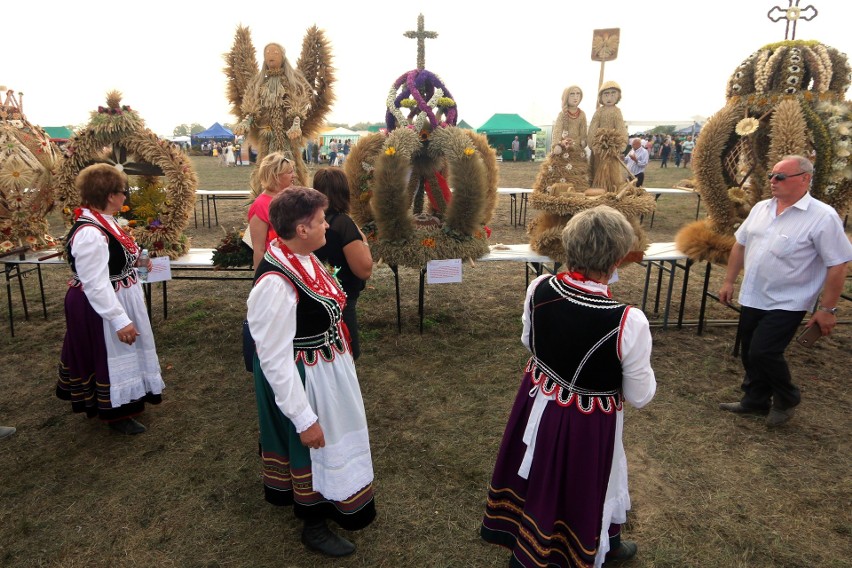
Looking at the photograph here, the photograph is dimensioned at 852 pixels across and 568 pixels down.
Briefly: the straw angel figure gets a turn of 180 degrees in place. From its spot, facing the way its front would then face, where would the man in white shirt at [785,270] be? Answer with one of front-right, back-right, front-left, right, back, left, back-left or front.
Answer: back-right

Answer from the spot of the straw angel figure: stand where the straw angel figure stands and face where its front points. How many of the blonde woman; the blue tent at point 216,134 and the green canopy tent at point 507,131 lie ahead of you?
1

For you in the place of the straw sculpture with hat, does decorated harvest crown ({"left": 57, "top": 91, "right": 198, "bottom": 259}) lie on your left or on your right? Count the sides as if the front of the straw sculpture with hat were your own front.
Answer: on your right

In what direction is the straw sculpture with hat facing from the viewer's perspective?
toward the camera

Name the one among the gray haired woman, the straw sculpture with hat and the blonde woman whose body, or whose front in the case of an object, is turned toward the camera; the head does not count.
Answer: the straw sculpture with hat

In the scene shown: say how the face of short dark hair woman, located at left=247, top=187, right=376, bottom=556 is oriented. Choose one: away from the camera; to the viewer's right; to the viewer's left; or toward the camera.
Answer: to the viewer's right

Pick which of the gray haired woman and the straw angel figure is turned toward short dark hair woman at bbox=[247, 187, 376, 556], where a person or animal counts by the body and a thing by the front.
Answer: the straw angel figure

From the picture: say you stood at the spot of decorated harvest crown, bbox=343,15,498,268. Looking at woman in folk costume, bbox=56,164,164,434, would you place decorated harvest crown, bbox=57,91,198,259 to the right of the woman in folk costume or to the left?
right

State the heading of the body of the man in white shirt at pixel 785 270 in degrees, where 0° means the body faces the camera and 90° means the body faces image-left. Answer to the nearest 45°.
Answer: approximately 45°

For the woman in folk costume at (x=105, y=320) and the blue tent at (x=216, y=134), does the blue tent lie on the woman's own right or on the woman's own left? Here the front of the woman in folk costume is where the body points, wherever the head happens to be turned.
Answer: on the woman's own left
